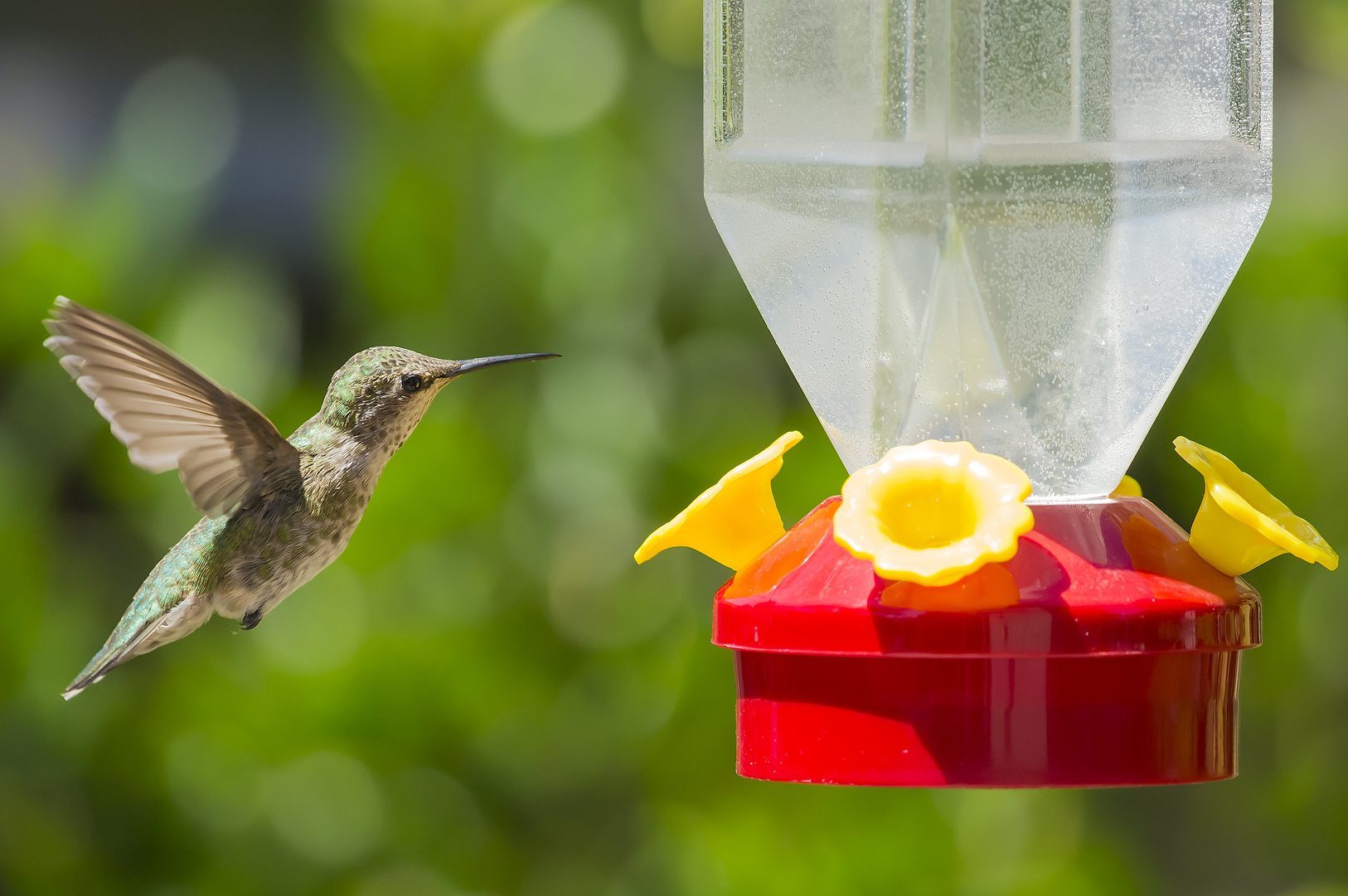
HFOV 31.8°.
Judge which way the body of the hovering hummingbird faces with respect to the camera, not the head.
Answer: to the viewer's right

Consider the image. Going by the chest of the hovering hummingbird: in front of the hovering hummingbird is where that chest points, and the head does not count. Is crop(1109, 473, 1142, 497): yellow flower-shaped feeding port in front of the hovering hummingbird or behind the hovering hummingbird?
in front

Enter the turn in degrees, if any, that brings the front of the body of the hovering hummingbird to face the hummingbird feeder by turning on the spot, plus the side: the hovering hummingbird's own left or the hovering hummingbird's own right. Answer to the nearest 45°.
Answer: approximately 45° to the hovering hummingbird's own right
